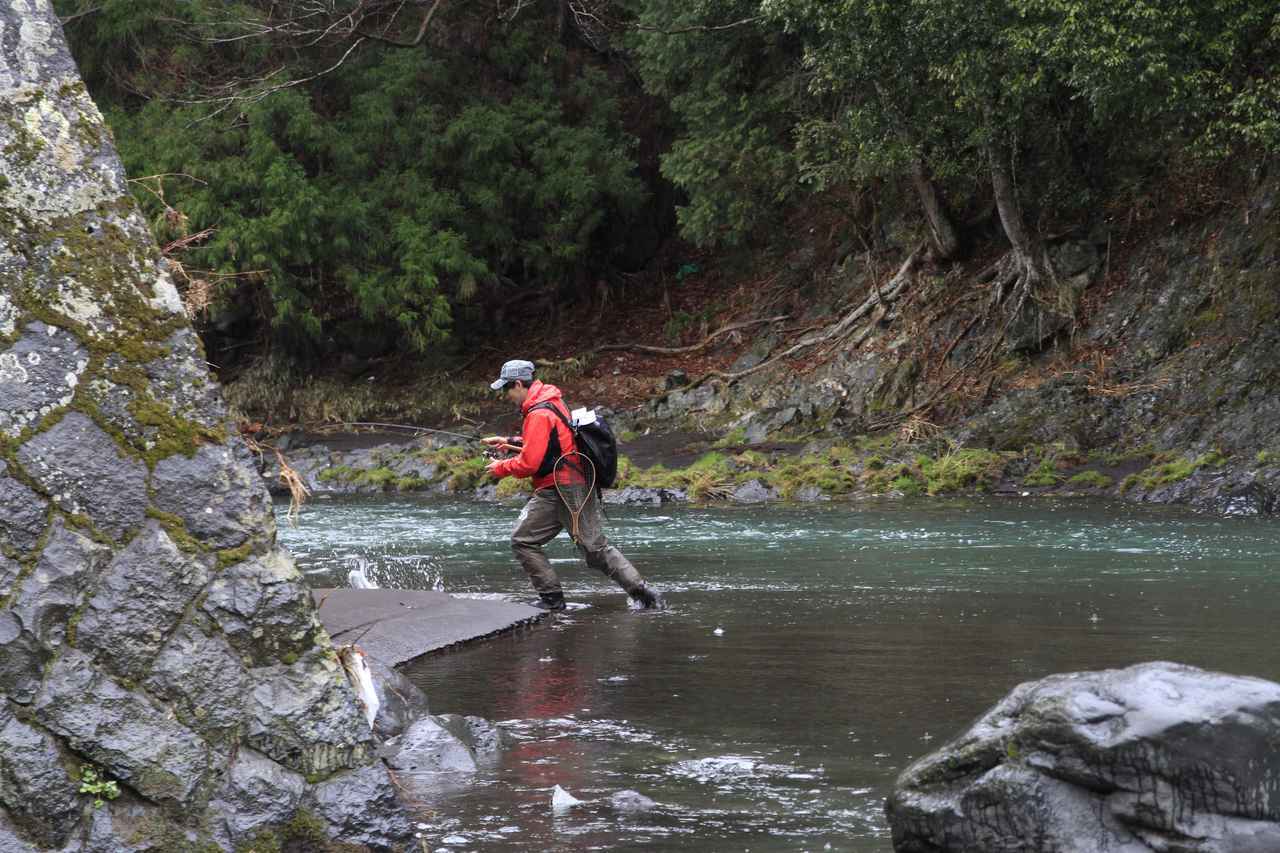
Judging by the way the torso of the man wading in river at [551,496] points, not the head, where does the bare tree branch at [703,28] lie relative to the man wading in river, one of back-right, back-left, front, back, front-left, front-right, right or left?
right

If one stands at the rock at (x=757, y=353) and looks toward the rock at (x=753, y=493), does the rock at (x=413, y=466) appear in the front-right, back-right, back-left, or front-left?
front-right

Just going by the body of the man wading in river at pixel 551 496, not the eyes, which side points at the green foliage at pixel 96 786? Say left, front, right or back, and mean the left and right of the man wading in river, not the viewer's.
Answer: left

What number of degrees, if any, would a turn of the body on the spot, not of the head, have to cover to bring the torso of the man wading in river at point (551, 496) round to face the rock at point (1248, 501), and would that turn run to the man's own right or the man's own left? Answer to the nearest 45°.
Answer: approximately 135° to the man's own right

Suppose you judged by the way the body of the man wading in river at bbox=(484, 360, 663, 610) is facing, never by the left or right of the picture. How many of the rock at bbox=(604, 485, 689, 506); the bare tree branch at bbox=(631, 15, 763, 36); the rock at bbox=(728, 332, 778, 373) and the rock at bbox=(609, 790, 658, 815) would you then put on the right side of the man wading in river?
3

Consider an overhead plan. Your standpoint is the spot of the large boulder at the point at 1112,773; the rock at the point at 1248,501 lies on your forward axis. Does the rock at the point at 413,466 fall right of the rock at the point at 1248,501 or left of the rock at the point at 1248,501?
left

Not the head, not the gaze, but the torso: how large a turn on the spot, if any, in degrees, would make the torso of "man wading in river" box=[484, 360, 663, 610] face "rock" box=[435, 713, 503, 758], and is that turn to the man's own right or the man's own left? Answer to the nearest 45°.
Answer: approximately 90° to the man's own left

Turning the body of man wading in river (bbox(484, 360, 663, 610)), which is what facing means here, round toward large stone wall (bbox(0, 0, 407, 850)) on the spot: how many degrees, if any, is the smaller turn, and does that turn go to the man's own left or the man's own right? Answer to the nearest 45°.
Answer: approximately 90° to the man's own left

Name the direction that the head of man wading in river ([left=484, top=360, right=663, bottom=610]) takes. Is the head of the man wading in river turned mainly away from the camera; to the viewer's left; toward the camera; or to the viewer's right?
to the viewer's left

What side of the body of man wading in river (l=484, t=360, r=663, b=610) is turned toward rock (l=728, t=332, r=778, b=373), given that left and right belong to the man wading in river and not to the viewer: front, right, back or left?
right

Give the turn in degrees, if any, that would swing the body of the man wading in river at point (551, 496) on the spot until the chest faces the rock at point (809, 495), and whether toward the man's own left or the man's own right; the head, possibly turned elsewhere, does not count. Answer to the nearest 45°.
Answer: approximately 90° to the man's own right

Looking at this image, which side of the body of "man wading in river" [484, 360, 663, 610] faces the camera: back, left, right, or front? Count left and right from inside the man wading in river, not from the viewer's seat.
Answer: left

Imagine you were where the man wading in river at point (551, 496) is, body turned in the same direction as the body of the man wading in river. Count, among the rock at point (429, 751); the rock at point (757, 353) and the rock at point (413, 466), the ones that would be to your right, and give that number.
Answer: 2
